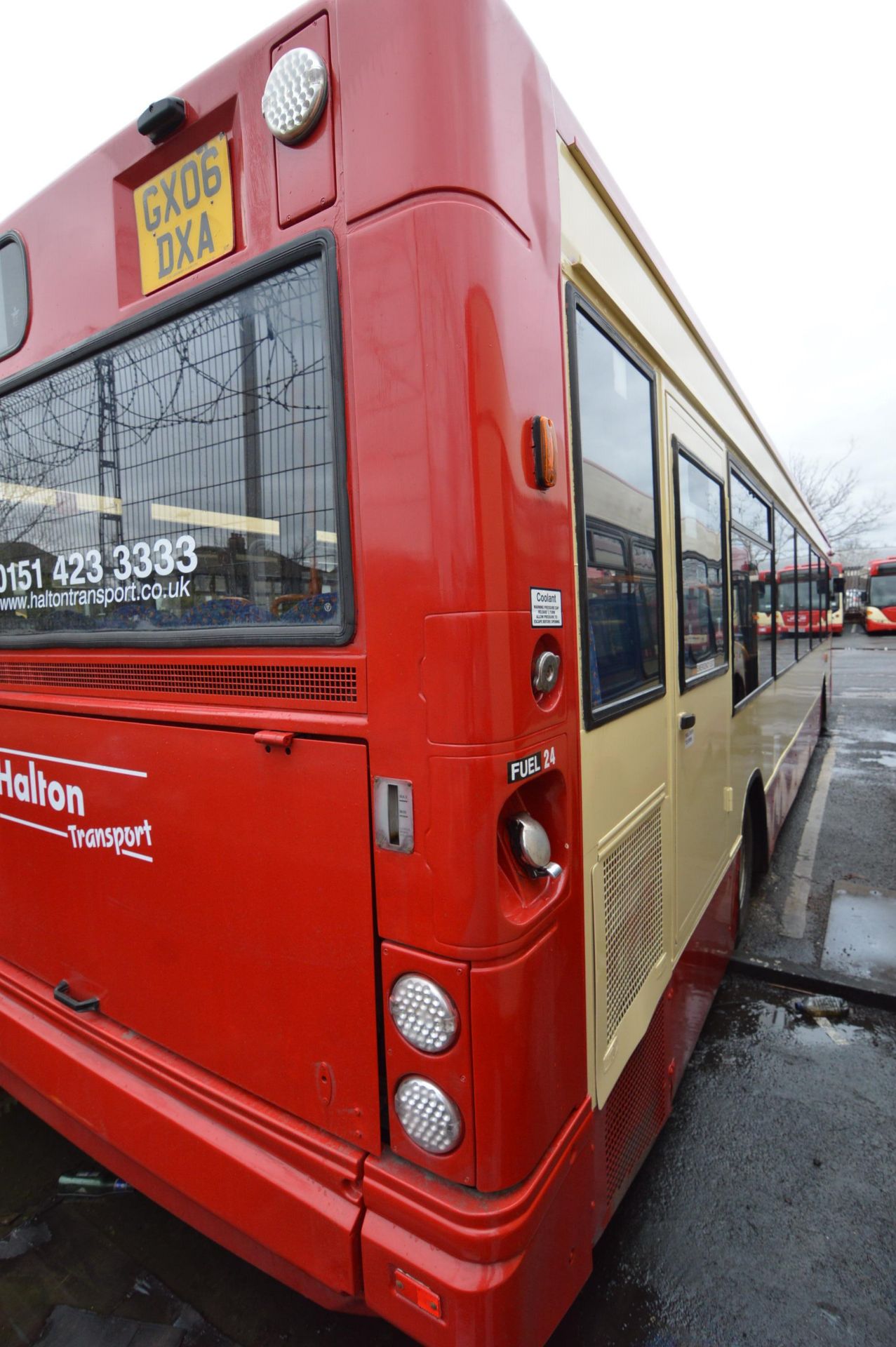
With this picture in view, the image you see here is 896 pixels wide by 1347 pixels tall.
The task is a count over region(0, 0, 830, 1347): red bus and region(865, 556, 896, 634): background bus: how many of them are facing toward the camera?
1

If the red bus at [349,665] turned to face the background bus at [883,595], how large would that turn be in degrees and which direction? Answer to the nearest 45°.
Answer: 0° — it already faces it

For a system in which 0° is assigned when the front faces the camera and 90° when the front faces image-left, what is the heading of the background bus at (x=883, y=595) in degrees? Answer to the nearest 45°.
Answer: approximately 0°

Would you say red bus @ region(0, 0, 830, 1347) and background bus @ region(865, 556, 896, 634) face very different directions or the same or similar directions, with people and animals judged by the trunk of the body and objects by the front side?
very different directions

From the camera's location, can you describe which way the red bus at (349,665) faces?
facing away from the viewer and to the right of the viewer

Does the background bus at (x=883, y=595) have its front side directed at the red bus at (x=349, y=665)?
yes
